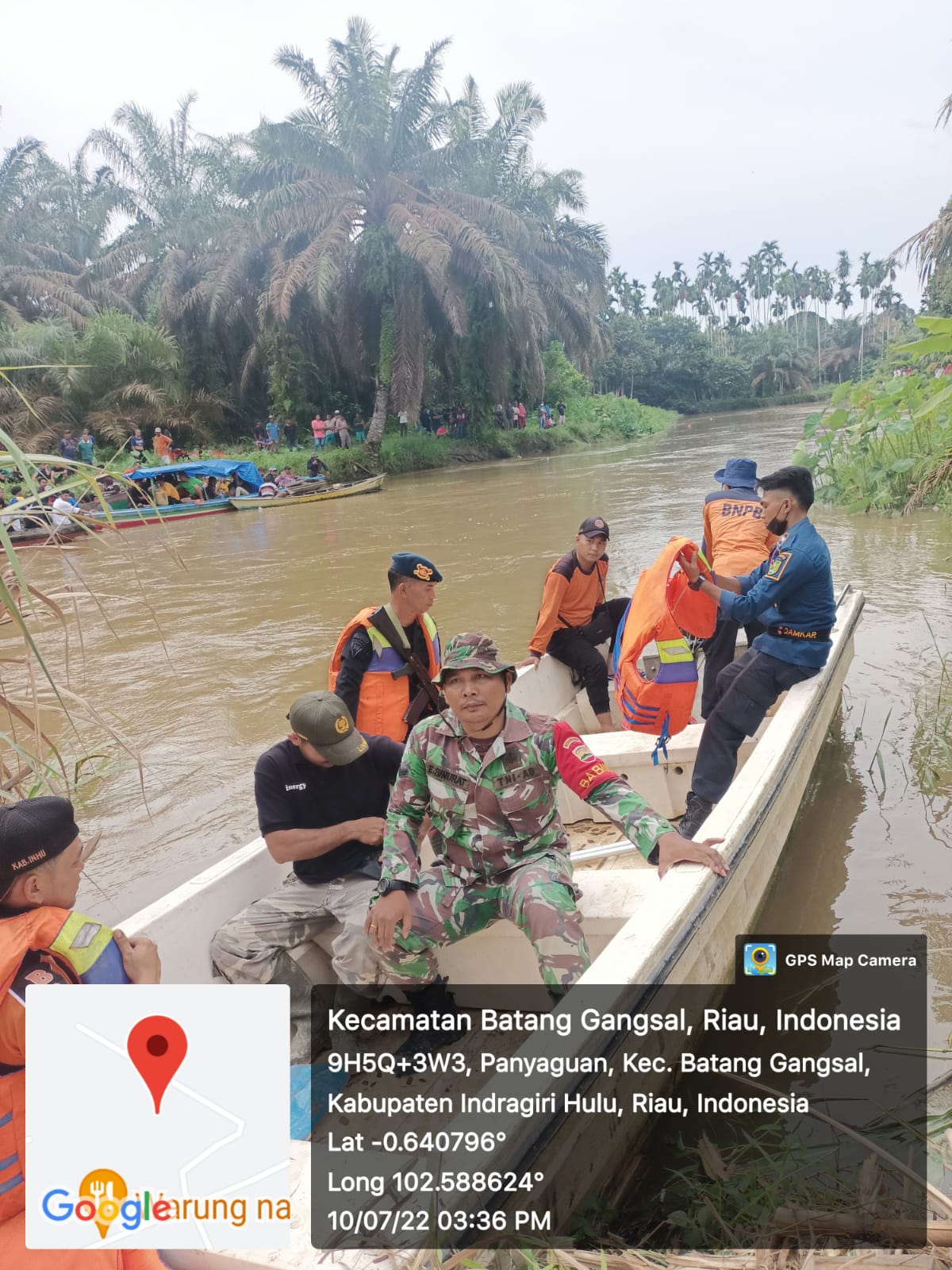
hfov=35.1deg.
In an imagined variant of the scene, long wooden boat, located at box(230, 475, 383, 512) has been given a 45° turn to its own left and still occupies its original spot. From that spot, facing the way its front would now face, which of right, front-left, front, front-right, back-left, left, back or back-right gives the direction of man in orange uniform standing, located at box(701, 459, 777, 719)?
back-right

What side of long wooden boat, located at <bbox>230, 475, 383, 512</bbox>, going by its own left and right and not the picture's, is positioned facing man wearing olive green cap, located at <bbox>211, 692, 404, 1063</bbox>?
right

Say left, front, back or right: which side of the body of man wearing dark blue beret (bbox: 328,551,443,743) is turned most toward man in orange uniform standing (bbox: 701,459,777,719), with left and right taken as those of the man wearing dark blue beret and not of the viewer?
left

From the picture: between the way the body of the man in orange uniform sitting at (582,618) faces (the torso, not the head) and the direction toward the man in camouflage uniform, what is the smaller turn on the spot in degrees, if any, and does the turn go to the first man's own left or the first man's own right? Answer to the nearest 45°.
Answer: approximately 45° to the first man's own right

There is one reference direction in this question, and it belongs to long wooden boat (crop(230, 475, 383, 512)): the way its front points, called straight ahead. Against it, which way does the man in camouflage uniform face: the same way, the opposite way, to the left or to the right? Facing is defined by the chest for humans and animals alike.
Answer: to the right

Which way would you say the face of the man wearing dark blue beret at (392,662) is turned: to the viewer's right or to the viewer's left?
to the viewer's right

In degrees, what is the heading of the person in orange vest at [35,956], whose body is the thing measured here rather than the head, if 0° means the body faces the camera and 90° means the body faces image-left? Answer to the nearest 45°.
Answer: approximately 270°

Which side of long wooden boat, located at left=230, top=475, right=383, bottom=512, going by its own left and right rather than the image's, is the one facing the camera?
right

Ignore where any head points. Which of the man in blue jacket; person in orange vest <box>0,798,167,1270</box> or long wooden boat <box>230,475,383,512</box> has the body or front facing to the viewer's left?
the man in blue jacket

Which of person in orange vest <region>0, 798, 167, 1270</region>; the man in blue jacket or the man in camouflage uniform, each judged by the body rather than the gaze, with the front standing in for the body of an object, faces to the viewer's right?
the person in orange vest

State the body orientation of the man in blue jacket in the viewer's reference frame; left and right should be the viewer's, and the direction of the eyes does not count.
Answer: facing to the left of the viewer

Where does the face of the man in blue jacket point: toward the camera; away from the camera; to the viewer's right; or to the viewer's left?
to the viewer's left

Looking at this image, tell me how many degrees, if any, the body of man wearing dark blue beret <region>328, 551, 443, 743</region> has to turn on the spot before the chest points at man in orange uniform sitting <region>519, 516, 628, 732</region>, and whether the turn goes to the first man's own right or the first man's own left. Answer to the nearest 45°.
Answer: approximately 90° to the first man's own left
